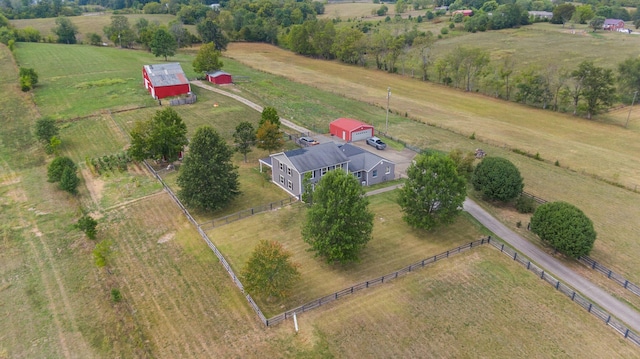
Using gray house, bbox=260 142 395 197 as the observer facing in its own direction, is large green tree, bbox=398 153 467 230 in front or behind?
in front

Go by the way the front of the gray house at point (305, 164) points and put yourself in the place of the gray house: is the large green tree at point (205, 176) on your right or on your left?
on your right

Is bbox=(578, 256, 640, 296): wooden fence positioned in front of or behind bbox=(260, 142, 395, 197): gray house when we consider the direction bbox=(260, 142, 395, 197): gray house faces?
in front

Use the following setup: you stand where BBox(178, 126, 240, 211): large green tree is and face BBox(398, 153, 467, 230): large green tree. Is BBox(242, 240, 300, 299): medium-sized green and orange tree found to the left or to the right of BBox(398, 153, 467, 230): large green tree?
right

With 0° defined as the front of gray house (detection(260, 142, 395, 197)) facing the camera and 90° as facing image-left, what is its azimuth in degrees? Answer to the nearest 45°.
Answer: approximately 315°

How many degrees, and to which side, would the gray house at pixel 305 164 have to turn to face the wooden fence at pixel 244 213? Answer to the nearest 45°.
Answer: approximately 90° to its right

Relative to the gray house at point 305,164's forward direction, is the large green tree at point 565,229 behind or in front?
in front

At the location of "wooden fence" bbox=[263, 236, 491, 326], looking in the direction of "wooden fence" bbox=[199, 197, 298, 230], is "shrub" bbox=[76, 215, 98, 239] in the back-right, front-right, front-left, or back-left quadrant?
front-left

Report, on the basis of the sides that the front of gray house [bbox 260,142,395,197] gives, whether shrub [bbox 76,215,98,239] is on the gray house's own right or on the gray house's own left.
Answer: on the gray house's own right

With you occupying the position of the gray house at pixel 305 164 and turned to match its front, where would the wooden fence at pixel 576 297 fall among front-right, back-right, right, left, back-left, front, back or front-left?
front
